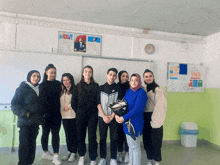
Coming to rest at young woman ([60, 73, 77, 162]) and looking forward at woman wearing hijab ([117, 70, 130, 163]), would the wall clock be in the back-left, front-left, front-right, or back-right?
front-left

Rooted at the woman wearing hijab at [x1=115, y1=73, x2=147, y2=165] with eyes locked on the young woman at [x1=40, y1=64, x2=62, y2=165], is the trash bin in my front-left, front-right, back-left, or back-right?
back-right

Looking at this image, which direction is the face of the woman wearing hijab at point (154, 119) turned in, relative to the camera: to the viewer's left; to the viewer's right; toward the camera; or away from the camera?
toward the camera

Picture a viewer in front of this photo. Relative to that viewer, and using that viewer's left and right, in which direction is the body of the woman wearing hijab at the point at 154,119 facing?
facing the viewer and to the left of the viewer

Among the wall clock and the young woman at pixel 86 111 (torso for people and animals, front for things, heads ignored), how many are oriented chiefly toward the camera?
2

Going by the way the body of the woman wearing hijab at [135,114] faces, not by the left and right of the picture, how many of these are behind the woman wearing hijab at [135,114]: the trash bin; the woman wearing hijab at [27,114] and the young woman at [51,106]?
1

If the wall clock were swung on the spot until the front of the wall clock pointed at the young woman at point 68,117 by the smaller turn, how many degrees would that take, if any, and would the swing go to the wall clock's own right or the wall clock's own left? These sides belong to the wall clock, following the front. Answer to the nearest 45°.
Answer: approximately 45° to the wall clock's own right

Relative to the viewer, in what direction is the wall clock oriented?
toward the camera

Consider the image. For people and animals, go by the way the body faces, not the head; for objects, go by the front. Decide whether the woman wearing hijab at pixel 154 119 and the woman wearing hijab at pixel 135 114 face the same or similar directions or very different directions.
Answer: same or similar directions

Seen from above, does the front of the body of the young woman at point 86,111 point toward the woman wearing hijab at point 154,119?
no

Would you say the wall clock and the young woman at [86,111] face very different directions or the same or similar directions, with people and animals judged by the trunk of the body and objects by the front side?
same or similar directions

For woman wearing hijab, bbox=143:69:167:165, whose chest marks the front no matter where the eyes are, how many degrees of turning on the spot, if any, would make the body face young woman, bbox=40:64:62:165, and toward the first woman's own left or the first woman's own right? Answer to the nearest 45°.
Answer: approximately 45° to the first woman's own right

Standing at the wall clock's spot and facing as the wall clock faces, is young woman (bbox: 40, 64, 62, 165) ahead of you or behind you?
ahead

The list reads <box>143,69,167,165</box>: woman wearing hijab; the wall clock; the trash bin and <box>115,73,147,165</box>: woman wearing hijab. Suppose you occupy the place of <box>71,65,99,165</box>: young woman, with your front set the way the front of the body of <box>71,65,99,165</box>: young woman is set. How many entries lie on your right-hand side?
0

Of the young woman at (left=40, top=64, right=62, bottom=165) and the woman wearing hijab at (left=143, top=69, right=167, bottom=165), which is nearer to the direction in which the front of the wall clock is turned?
the woman wearing hijab
